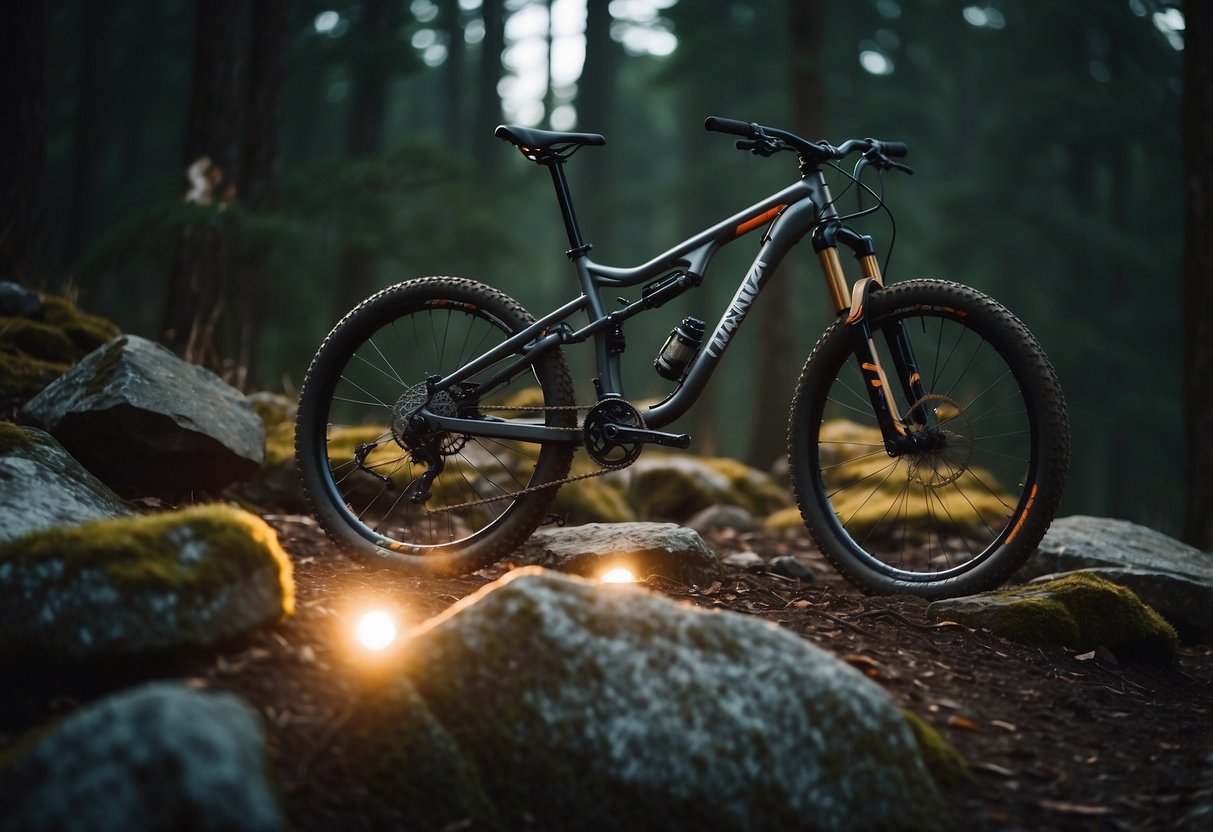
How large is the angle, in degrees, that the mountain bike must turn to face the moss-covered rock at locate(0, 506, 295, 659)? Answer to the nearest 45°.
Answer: approximately 135° to its right

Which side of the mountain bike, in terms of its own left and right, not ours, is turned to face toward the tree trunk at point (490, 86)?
left

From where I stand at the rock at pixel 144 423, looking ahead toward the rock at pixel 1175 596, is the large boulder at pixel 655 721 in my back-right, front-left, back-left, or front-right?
front-right

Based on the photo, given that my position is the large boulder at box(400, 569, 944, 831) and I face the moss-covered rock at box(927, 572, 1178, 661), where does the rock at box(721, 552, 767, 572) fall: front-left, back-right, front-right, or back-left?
front-left

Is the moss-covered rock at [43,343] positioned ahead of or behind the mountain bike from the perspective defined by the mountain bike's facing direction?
behind

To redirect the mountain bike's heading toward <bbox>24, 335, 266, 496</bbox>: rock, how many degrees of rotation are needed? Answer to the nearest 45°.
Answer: approximately 180°

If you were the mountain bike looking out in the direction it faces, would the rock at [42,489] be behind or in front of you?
behind

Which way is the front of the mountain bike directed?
to the viewer's right

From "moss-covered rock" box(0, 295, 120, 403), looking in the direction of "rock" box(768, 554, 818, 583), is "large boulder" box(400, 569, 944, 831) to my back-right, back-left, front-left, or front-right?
front-right

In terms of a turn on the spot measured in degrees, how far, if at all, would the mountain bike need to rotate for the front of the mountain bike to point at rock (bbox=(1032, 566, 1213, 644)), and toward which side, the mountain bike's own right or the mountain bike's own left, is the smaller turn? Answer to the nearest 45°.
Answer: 0° — it already faces it

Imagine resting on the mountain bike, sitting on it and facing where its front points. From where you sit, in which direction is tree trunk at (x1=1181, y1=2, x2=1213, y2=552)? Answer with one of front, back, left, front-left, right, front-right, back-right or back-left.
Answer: front-left

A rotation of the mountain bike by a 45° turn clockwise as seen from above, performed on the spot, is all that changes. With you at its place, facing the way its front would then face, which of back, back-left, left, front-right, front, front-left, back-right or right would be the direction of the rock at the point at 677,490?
back-left
